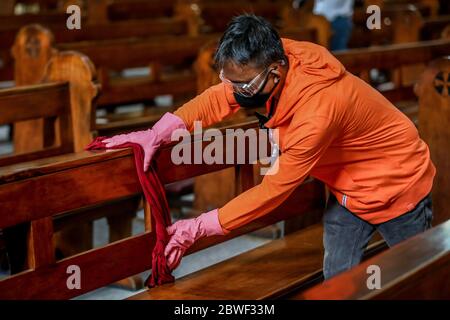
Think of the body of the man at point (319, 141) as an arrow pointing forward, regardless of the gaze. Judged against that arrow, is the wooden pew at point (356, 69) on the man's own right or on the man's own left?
on the man's own right

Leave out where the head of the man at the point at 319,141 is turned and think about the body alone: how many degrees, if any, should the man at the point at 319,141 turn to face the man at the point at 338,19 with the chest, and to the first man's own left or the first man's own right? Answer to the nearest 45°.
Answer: approximately 90° to the first man's own right

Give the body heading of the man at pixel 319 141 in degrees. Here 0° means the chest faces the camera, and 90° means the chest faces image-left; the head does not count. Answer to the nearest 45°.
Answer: approximately 90°

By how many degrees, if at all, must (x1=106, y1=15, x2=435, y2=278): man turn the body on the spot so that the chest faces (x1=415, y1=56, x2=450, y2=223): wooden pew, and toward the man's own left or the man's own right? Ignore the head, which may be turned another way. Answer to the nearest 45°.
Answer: approximately 135° to the man's own right
